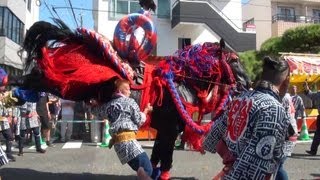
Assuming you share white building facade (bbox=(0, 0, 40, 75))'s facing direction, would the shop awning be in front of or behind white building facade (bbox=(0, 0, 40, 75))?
in front

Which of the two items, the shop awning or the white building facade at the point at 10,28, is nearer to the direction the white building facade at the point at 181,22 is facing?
the shop awning

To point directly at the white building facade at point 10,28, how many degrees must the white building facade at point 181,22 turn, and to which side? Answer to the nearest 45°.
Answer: approximately 90° to its right

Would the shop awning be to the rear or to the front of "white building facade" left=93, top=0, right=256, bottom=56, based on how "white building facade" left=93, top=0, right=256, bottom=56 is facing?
to the front

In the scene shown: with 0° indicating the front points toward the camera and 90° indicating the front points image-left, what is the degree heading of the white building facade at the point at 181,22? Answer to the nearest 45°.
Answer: approximately 0°
